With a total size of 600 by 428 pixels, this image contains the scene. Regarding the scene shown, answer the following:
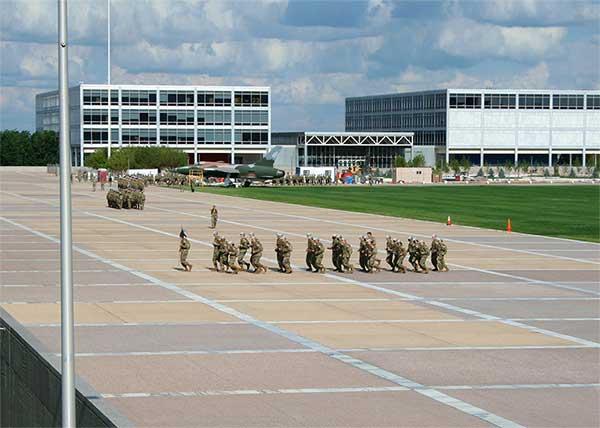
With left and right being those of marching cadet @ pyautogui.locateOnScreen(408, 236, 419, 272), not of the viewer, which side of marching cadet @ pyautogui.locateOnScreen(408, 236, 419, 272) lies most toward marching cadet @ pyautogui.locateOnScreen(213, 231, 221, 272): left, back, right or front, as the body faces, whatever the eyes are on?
front

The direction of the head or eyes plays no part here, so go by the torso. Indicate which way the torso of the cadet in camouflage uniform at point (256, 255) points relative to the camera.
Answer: to the viewer's left

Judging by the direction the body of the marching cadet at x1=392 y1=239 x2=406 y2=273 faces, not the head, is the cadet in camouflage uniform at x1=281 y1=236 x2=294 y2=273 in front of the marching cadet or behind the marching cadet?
in front

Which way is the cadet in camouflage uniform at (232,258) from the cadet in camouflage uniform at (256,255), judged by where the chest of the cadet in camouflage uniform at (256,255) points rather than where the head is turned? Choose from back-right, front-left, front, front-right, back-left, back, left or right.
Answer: front

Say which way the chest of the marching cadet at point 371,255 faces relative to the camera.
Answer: to the viewer's left

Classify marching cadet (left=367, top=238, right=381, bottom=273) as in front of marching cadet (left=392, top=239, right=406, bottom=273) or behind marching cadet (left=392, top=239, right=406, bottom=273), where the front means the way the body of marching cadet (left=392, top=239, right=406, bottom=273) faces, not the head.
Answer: in front

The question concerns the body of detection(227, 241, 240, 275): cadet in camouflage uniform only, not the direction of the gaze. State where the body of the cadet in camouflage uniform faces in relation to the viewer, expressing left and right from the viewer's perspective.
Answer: facing to the left of the viewer

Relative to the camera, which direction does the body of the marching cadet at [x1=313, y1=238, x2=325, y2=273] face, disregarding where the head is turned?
to the viewer's left

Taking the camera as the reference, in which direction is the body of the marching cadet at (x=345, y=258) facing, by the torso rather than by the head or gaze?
to the viewer's left

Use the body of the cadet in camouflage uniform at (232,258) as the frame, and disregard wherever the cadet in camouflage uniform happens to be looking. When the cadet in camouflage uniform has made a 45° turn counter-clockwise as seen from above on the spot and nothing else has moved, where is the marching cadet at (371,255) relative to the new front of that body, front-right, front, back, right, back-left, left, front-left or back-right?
back-left

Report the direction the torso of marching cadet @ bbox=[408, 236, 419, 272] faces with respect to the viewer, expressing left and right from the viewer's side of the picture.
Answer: facing to the left of the viewer

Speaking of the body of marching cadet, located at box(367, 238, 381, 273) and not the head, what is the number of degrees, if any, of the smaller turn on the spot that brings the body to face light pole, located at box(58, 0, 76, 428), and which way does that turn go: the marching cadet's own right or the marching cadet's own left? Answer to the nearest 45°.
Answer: approximately 90° to the marching cadet's own left

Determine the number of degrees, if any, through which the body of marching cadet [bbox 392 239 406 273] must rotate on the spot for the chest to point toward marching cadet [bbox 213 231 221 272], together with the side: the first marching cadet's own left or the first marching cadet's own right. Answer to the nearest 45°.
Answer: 0° — they already face them

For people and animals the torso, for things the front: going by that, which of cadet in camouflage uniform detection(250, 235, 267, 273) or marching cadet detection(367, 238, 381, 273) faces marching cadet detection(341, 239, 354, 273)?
marching cadet detection(367, 238, 381, 273)

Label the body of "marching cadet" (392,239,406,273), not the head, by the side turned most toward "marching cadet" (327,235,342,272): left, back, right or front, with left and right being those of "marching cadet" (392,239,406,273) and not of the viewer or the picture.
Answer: front

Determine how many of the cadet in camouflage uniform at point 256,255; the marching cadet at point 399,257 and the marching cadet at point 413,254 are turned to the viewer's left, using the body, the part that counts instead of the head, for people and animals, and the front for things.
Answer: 3

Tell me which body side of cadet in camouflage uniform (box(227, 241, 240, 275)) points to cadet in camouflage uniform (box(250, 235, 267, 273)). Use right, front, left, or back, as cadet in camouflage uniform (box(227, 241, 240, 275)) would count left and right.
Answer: back

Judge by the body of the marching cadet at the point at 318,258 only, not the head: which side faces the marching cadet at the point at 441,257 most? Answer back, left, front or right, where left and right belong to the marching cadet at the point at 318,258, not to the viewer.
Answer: back

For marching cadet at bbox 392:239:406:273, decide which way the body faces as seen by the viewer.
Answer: to the viewer's left
